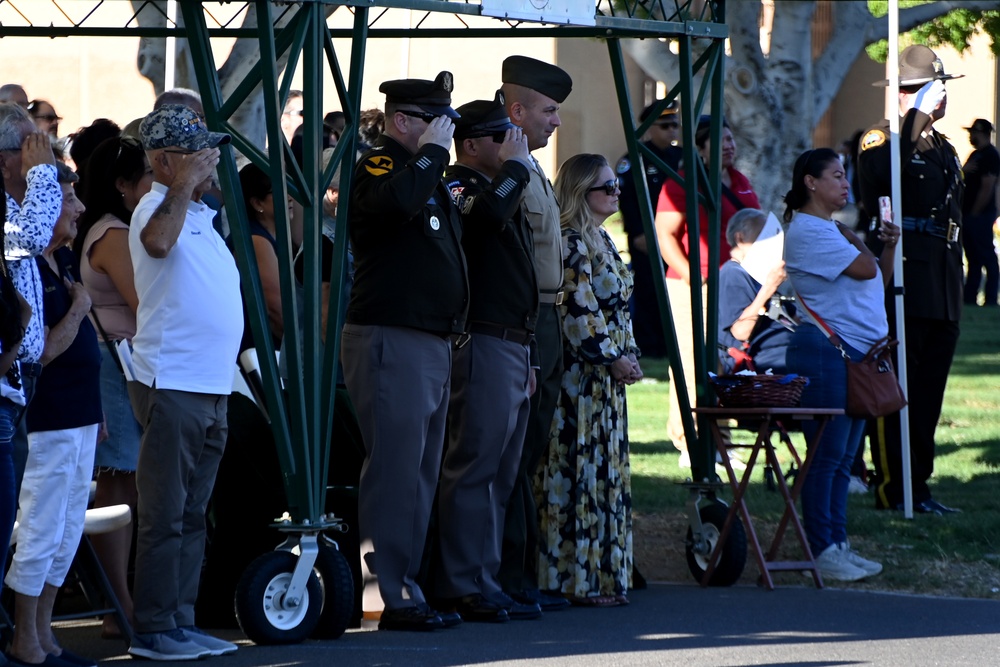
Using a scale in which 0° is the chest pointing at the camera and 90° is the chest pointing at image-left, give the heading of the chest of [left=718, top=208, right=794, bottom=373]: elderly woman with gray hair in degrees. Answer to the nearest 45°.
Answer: approximately 270°

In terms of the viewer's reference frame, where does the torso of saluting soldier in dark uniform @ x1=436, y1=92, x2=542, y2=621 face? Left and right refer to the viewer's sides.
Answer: facing to the right of the viewer

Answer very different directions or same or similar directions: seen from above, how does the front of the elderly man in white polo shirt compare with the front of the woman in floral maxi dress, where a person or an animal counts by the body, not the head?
same or similar directions

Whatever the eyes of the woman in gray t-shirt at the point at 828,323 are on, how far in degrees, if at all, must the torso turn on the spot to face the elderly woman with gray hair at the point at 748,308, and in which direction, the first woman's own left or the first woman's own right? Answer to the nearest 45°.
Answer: approximately 135° to the first woman's own left

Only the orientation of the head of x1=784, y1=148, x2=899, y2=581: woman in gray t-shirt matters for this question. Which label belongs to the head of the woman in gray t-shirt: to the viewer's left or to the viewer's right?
to the viewer's right

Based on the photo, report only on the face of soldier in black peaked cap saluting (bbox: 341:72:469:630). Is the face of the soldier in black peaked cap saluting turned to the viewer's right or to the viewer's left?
to the viewer's right

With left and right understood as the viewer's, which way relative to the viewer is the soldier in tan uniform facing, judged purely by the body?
facing to the right of the viewer

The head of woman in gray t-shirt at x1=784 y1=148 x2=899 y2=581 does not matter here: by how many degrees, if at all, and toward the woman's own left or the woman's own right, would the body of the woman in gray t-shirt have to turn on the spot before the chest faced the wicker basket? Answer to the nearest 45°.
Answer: approximately 135° to the woman's own right

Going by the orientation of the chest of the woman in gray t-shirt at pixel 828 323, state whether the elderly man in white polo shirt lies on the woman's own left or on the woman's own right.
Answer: on the woman's own right

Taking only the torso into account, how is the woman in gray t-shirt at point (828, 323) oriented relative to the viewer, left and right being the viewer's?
facing to the right of the viewer
